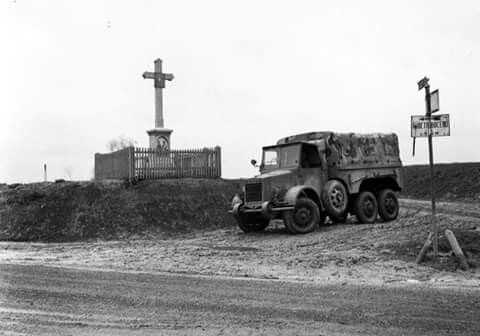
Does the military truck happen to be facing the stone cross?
no

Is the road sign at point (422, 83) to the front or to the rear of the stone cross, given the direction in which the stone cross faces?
to the front

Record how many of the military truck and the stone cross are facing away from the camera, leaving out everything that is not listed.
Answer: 0

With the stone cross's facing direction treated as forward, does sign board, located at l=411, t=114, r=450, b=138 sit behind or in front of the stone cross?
in front

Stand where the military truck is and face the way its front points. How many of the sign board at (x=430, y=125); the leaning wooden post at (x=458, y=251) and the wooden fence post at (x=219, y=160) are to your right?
1

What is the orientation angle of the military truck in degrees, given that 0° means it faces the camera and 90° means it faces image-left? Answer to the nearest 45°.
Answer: approximately 45°

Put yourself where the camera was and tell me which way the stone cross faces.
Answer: facing the viewer

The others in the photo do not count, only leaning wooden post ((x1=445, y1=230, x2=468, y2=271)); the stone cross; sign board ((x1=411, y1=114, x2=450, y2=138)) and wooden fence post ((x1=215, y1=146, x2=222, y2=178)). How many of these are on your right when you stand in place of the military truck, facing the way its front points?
2

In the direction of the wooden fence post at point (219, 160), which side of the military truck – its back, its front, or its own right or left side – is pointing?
right

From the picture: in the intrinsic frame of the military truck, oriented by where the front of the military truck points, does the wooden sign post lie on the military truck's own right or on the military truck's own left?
on the military truck's own left
